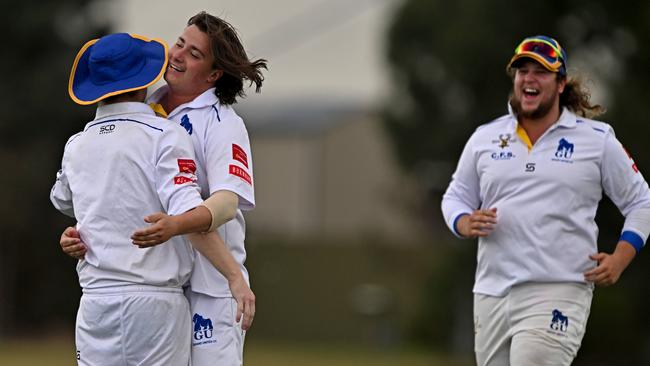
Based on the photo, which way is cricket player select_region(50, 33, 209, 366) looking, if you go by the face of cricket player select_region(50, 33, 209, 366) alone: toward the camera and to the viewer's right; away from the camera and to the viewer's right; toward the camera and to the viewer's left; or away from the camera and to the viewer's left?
away from the camera and to the viewer's right

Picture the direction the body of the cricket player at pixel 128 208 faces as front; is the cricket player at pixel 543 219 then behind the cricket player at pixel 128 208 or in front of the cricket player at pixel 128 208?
in front

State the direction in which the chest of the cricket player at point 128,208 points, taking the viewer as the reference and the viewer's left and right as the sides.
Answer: facing away from the viewer and to the right of the viewer

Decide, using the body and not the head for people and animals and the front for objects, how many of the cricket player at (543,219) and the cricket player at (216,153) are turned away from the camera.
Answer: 0

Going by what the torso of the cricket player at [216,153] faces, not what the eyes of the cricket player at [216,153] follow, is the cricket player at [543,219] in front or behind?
behind

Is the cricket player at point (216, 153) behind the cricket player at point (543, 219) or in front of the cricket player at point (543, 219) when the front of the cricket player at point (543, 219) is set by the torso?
in front

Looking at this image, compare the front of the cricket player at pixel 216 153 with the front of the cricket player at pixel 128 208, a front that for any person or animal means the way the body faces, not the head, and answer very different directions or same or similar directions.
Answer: very different directions
